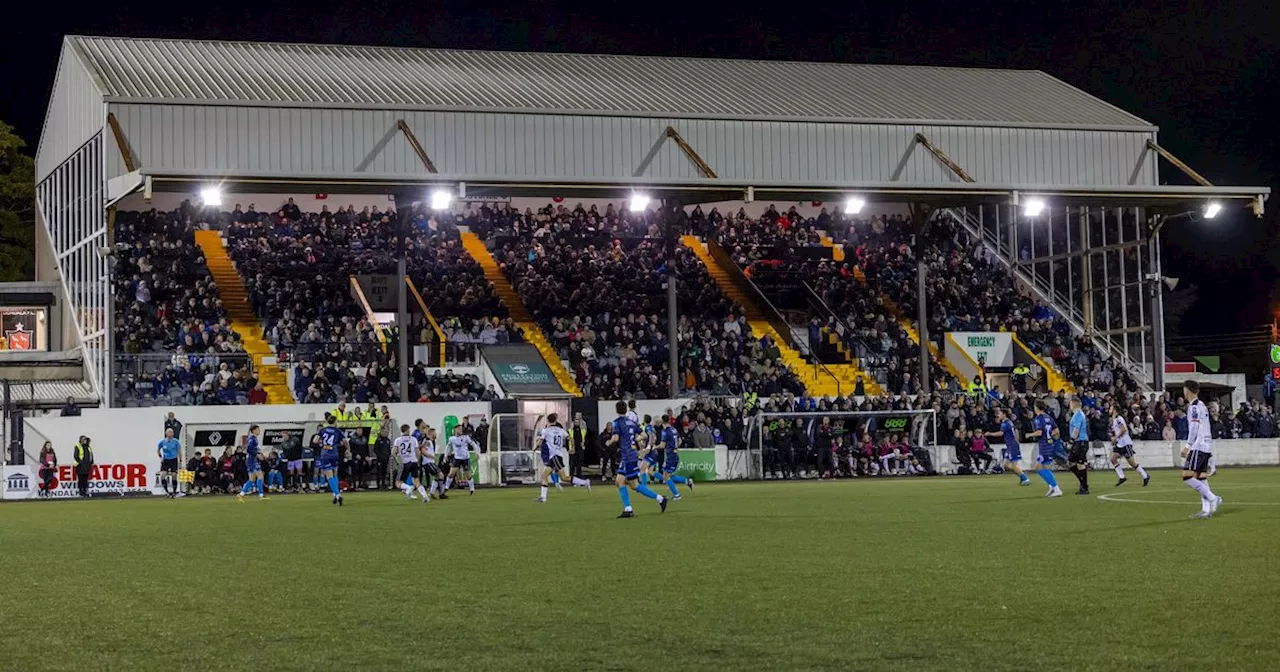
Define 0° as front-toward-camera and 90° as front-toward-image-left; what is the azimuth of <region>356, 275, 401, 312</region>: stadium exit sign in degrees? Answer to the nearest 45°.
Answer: approximately 0°

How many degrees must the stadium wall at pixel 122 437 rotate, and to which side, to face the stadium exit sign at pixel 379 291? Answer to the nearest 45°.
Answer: approximately 135° to its left

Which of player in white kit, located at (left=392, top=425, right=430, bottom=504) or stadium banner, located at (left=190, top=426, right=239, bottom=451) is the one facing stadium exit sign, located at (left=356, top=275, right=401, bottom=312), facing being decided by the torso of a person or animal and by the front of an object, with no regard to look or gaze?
the player in white kit

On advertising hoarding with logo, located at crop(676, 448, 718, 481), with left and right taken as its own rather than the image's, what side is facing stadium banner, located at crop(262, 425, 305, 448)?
right

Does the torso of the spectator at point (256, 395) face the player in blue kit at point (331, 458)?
yes

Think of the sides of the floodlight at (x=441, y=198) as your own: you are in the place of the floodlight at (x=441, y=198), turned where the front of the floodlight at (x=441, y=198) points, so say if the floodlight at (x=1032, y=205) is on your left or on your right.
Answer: on your left

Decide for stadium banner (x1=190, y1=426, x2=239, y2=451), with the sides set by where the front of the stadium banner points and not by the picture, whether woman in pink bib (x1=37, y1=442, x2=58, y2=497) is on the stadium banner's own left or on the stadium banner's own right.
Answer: on the stadium banner's own right

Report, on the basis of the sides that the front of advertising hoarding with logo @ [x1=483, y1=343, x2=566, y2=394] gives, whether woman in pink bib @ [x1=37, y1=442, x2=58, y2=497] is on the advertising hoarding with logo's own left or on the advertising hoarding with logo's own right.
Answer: on the advertising hoarding with logo's own right

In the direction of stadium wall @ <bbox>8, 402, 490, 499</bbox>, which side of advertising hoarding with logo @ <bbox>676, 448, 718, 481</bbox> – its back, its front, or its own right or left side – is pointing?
right

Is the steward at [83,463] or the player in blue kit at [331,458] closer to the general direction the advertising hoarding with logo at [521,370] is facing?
the player in blue kit

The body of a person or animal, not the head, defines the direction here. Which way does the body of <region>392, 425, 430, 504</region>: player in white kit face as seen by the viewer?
away from the camera
